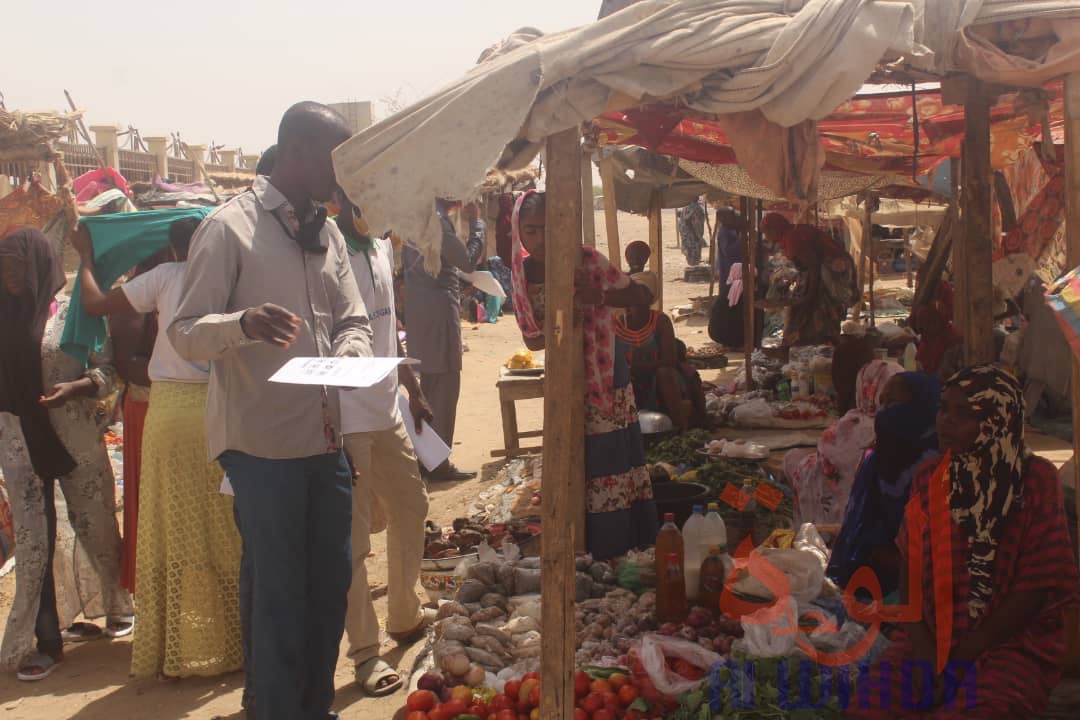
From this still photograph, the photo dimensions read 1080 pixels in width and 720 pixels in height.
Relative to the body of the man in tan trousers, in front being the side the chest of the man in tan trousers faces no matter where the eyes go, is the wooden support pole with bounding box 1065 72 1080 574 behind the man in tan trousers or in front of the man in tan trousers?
in front

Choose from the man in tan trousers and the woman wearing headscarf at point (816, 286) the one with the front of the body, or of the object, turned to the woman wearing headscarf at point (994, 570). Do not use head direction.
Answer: the man in tan trousers

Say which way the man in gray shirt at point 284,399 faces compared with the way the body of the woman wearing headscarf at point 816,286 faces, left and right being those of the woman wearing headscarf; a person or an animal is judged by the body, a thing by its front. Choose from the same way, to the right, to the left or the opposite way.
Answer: the opposite way

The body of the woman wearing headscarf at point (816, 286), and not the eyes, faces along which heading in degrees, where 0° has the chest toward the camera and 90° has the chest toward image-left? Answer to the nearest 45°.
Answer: approximately 90°

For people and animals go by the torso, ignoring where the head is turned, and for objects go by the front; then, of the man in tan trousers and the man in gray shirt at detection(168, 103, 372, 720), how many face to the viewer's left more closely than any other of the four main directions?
0

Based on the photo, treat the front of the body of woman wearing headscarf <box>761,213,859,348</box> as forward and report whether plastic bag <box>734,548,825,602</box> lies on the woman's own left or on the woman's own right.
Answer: on the woman's own left

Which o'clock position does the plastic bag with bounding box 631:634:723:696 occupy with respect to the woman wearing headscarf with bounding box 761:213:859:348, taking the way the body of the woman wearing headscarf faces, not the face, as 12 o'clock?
The plastic bag is roughly at 9 o'clock from the woman wearing headscarf.

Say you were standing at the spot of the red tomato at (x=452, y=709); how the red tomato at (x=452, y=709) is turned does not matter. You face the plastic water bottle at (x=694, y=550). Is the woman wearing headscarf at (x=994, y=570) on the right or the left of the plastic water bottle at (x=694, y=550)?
right

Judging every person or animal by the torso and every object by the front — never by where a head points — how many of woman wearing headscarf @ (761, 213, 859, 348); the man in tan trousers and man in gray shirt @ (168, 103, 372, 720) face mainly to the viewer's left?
1

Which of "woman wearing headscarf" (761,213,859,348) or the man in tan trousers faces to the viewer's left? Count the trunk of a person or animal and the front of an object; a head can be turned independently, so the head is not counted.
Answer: the woman wearing headscarf

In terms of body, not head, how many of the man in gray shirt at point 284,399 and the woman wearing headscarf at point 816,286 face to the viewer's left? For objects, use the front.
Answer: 1

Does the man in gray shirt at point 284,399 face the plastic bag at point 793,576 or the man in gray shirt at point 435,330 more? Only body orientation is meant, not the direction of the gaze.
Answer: the plastic bag

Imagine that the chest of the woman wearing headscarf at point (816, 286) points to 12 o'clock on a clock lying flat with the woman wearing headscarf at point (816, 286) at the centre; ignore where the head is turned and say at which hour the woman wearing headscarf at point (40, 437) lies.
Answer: the woman wearing headscarf at point (40, 437) is roughly at 10 o'clock from the woman wearing headscarf at point (816, 286).

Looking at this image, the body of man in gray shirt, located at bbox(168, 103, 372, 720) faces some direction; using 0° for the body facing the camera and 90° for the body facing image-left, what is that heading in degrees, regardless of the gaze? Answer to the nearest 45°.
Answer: approximately 315°
